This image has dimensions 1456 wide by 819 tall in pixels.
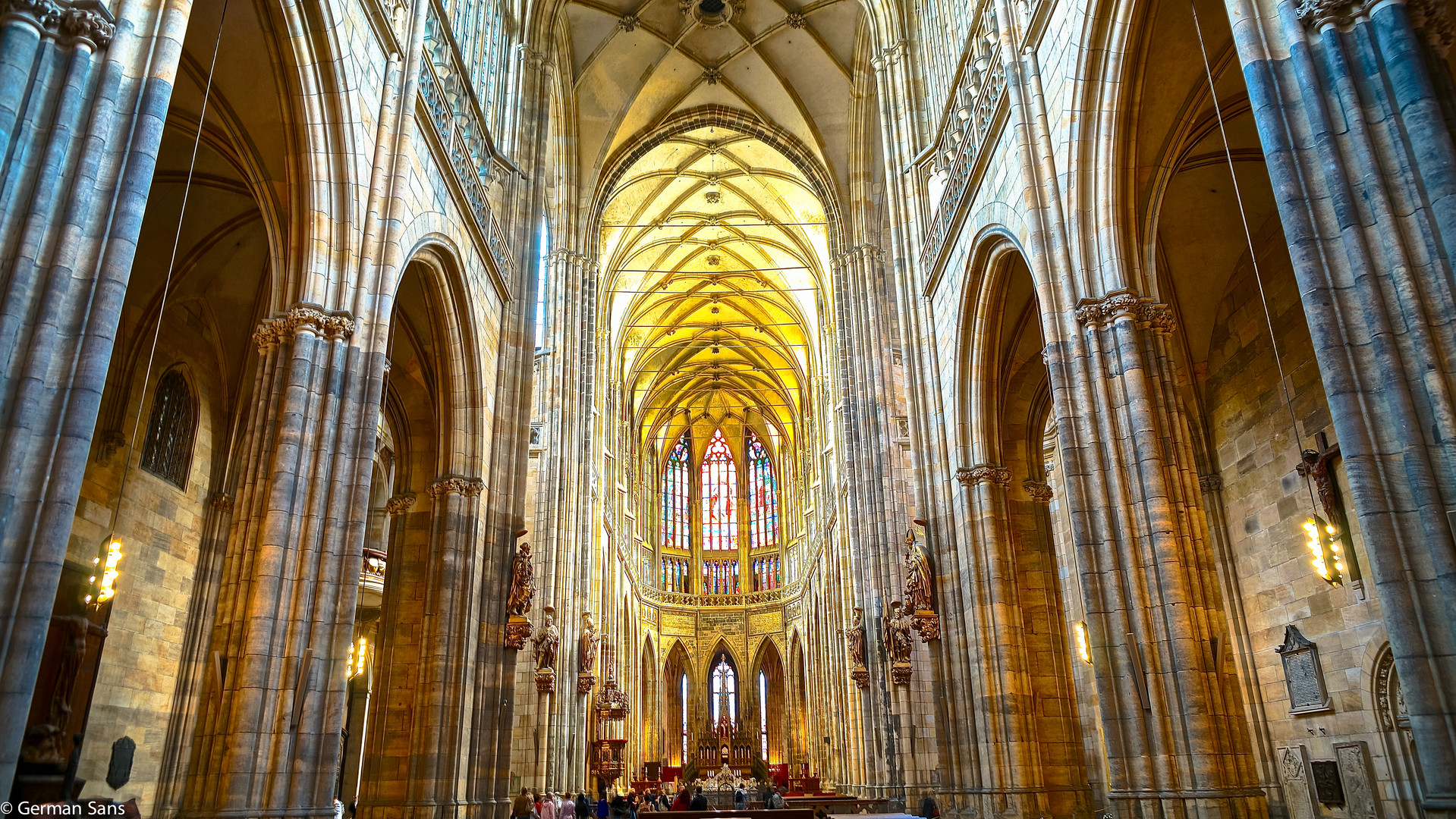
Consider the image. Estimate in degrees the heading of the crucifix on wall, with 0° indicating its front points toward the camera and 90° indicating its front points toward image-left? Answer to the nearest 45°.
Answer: approximately 45°

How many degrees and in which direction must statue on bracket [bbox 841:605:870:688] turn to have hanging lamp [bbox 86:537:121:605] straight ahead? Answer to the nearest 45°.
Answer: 0° — it already faces it

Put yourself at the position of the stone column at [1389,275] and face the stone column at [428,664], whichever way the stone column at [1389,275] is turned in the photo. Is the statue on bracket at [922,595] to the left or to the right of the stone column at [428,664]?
right

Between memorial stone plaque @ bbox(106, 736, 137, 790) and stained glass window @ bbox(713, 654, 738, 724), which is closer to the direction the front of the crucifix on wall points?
the memorial stone plaque

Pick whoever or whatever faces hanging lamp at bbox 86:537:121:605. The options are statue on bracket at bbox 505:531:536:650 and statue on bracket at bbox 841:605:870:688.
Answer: statue on bracket at bbox 841:605:870:688

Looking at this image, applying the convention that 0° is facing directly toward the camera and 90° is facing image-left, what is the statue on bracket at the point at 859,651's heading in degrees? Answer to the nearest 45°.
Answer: approximately 45°

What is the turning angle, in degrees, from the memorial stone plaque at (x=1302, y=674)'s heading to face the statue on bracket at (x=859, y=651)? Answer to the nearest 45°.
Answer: approximately 90° to its right

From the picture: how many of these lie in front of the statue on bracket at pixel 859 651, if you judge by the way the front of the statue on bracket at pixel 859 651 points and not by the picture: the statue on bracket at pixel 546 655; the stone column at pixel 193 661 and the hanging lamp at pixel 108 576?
3

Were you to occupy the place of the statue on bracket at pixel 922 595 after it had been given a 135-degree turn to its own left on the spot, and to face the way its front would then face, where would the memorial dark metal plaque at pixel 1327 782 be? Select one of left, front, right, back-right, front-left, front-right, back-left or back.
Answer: front
